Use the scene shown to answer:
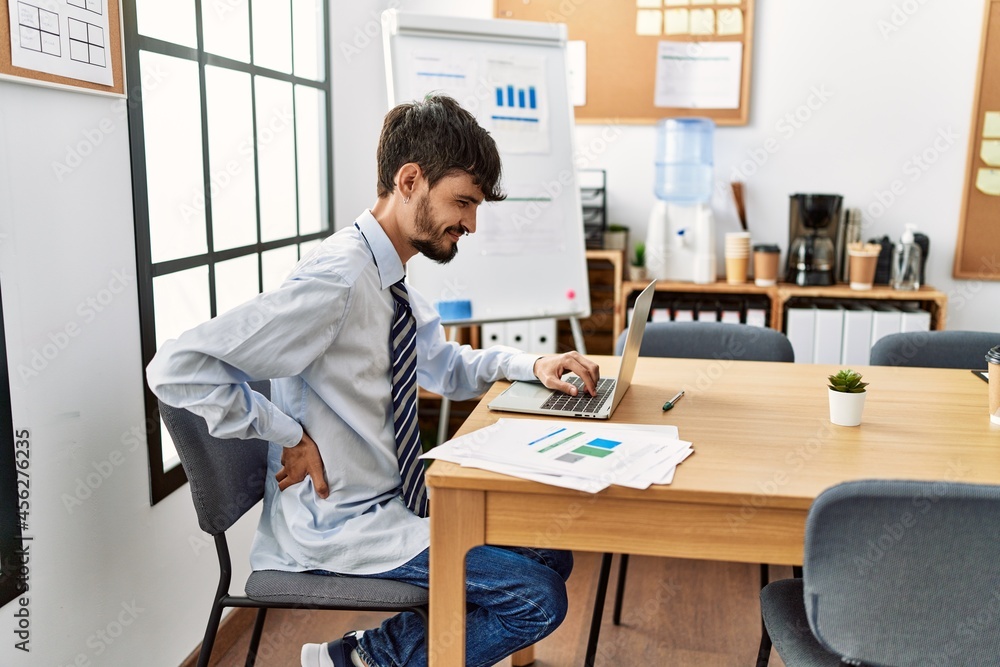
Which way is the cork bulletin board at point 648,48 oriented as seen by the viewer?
toward the camera

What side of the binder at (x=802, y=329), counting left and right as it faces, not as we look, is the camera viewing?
front

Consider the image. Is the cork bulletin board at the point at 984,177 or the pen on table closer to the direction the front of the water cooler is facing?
the pen on table

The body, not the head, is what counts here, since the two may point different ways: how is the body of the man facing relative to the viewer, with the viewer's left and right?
facing to the right of the viewer

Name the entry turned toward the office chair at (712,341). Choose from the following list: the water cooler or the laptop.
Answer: the water cooler

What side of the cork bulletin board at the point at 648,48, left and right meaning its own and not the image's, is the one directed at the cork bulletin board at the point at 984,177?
left

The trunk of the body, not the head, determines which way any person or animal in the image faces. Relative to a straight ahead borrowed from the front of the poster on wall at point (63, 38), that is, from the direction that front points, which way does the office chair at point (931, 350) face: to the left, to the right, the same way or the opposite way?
to the right

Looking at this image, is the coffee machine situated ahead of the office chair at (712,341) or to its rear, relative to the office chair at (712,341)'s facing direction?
to the rear

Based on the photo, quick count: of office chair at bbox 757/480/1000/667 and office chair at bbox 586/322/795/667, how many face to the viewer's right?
0

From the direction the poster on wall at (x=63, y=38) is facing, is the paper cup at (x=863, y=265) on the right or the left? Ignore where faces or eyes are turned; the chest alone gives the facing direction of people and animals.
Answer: on its left

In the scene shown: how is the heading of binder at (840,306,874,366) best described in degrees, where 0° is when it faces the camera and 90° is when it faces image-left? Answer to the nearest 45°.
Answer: approximately 0°

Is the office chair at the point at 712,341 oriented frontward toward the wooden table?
yes

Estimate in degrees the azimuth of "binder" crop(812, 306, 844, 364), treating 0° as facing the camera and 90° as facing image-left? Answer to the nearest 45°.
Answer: approximately 0°

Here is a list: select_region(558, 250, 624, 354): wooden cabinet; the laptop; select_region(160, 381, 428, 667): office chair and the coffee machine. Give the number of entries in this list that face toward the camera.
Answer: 2

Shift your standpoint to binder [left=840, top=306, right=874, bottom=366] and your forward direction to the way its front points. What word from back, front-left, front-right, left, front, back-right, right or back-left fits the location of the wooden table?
front

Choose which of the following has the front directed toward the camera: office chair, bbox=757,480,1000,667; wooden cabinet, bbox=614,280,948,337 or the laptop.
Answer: the wooden cabinet
